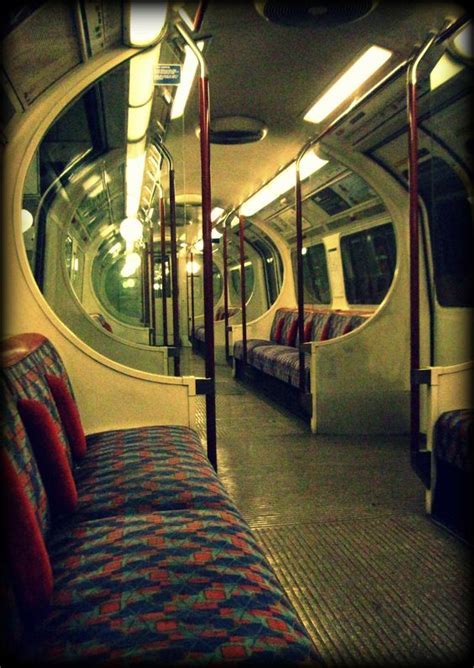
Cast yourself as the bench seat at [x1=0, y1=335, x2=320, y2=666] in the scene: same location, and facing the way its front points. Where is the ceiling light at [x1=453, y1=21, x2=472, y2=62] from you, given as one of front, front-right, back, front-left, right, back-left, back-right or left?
front-left

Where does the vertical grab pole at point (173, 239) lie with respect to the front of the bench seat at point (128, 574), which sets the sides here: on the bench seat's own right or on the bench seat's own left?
on the bench seat's own left

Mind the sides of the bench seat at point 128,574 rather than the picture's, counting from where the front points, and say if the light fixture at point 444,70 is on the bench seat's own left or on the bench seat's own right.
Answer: on the bench seat's own left

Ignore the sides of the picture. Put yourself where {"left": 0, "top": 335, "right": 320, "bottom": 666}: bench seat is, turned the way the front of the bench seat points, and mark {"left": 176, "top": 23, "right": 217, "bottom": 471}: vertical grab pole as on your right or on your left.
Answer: on your left

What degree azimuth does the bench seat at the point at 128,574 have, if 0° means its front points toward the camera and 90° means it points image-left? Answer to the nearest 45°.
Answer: approximately 270°

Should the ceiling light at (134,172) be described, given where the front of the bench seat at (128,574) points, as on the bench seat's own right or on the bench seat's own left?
on the bench seat's own left

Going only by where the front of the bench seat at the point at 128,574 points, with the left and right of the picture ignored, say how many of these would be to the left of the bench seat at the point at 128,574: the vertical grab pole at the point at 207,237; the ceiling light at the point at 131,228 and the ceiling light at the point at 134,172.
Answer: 3

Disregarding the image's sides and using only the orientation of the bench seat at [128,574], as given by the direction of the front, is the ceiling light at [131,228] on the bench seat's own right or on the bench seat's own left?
on the bench seat's own left

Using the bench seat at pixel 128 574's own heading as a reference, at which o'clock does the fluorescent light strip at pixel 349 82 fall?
The fluorescent light strip is roughly at 10 o'clock from the bench seat.

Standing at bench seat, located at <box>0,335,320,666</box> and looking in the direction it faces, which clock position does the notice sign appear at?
The notice sign is roughly at 9 o'clock from the bench seat.

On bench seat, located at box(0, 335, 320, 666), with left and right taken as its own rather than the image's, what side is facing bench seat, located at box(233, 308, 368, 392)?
left

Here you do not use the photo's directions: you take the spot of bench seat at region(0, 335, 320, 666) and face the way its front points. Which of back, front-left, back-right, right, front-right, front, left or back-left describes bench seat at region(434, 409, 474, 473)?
front-left
